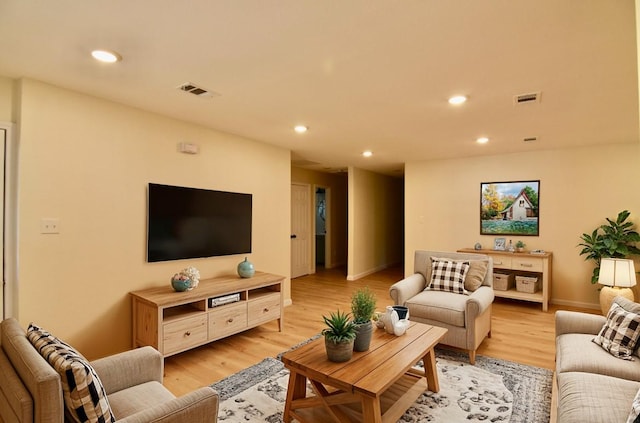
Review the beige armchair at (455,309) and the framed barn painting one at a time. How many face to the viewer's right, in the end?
0

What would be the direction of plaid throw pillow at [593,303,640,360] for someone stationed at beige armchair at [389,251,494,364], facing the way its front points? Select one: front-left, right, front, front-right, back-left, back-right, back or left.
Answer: left

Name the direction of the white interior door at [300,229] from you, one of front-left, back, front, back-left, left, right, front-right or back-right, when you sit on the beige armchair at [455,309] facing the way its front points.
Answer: right

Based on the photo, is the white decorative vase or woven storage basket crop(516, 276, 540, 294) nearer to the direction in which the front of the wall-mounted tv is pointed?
the white decorative vase

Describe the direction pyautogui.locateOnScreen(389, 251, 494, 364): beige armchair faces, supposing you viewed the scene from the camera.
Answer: facing the viewer and to the left of the viewer

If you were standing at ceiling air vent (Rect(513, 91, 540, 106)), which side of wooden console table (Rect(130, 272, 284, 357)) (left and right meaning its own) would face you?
front

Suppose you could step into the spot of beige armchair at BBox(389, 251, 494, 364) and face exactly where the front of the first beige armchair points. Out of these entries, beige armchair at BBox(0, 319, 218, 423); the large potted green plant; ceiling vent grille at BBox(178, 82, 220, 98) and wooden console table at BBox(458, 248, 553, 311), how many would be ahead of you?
2

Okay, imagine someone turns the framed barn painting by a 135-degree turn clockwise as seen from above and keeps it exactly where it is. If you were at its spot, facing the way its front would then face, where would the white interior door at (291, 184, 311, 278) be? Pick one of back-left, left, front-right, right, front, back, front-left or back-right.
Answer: front-left

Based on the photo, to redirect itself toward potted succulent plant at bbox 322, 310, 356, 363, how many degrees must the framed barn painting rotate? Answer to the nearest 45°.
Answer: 0° — it already faces it

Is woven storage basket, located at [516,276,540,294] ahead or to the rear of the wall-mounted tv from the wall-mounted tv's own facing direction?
ahead

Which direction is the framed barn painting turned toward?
toward the camera

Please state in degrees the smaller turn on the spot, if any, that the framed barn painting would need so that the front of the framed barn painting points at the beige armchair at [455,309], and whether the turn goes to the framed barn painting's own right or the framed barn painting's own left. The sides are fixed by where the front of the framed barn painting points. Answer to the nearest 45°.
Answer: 0° — it already faces it

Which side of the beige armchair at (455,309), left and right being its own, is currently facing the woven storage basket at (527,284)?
back

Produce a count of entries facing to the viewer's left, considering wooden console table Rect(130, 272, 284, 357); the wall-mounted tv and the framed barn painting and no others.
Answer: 0

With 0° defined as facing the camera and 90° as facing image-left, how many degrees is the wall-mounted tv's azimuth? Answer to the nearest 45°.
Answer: approximately 315°

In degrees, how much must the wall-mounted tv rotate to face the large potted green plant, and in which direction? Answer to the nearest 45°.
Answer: approximately 45° to its left
